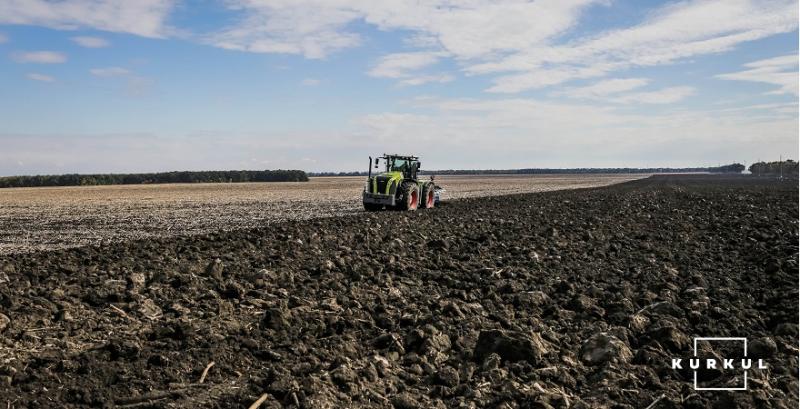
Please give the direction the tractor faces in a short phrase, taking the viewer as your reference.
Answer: facing the viewer and to the left of the viewer
